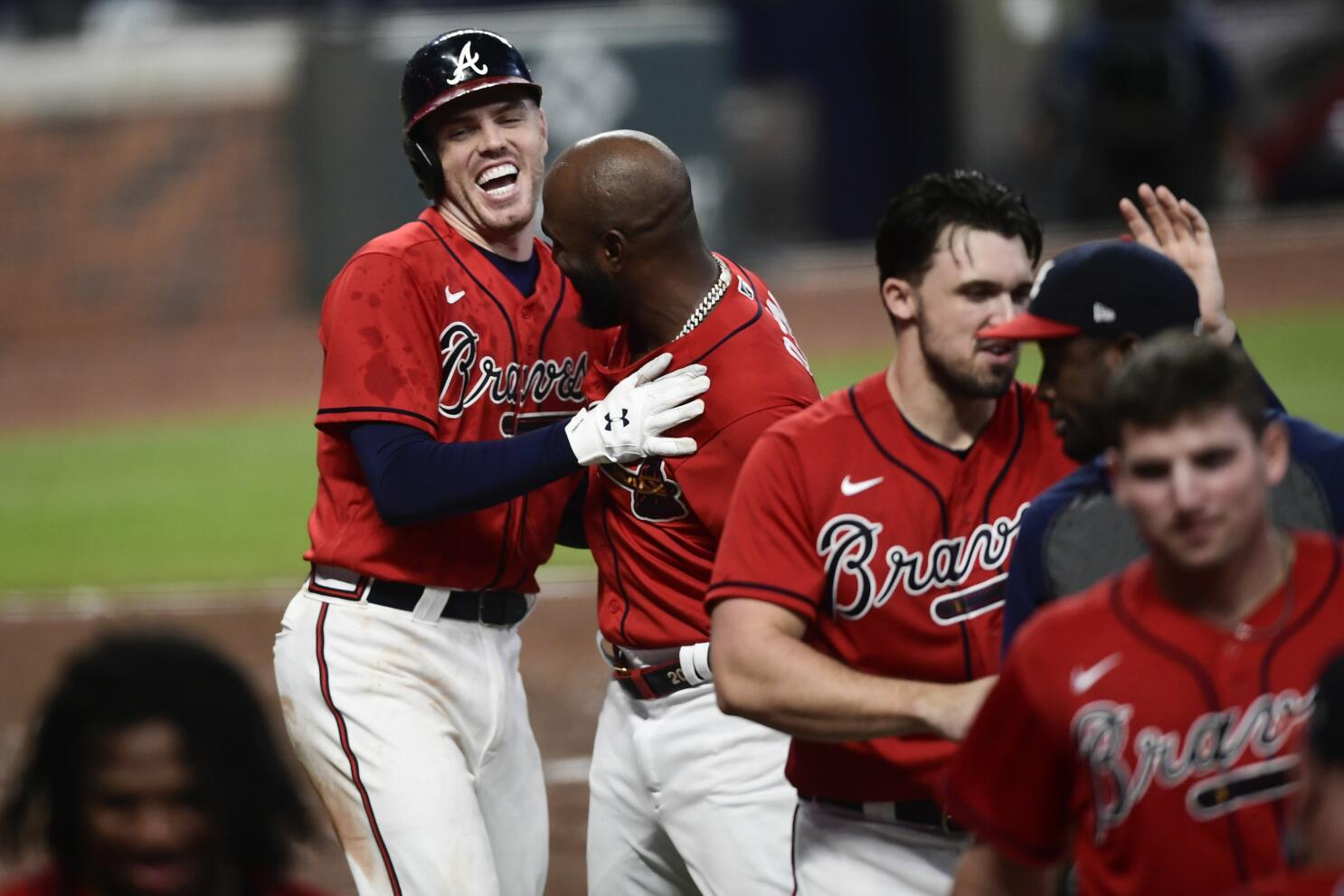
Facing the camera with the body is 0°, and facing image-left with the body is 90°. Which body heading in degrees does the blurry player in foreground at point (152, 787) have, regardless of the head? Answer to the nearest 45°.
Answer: approximately 0°

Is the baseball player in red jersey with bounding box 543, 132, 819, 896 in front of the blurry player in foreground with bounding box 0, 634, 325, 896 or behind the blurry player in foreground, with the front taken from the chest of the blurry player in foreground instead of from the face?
behind

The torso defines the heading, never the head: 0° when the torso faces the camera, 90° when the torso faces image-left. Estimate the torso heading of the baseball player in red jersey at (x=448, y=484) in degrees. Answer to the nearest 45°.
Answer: approximately 315°

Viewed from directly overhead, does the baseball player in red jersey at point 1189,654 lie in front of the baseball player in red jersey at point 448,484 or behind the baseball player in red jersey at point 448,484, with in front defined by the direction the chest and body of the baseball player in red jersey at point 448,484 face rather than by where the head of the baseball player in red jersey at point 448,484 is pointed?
in front

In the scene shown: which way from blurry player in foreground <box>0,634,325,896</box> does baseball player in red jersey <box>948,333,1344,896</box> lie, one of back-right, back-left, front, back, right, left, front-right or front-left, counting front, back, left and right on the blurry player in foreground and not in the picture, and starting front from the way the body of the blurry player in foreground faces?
left

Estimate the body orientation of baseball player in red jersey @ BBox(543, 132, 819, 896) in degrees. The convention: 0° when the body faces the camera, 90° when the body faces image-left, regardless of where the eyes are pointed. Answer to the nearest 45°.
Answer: approximately 45°

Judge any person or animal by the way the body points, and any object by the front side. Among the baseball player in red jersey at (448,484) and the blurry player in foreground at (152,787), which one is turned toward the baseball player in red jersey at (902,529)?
the baseball player in red jersey at (448,484)

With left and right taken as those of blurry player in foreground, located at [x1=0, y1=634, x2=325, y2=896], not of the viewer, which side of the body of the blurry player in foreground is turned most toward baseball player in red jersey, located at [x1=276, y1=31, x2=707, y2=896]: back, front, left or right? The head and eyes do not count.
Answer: back
